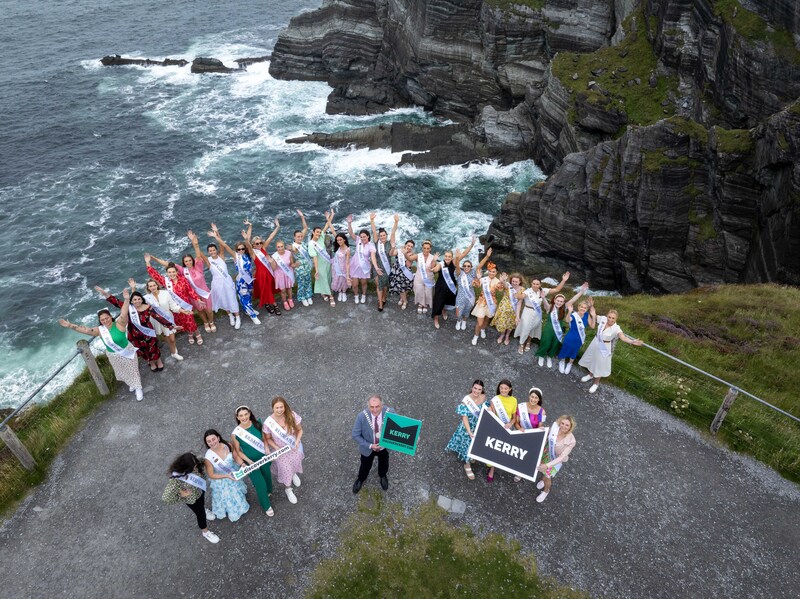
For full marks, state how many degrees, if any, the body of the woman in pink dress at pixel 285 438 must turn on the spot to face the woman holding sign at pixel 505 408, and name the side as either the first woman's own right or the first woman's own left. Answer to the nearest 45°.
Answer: approximately 90° to the first woman's own left

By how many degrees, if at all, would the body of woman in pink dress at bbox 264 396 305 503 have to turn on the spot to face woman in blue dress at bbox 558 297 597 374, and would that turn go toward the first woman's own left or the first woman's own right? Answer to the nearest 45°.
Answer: approximately 90° to the first woman's own left

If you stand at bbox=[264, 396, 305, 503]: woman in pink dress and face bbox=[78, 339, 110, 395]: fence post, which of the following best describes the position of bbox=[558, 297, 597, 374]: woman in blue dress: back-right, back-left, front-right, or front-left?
back-right

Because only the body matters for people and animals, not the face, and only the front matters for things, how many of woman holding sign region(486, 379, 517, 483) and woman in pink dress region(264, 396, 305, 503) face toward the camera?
2

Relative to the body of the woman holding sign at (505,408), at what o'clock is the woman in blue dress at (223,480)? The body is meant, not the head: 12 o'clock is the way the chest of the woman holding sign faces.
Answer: The woman in blue dress is roughly at 2 o'clock from the woman holding sign.

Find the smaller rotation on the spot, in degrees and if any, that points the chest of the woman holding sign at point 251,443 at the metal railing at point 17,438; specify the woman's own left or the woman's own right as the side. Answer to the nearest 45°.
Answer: approximately 135° to the woman's own right

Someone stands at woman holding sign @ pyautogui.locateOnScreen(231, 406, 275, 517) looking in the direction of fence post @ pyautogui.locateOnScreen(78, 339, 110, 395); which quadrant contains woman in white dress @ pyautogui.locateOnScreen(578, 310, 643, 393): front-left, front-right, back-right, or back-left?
back-right

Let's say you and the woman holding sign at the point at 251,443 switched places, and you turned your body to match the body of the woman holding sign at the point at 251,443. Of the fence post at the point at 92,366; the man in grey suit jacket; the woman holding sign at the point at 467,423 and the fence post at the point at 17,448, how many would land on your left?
2

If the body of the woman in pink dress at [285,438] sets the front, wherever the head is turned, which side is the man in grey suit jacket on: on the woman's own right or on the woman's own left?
on the woman's own left
